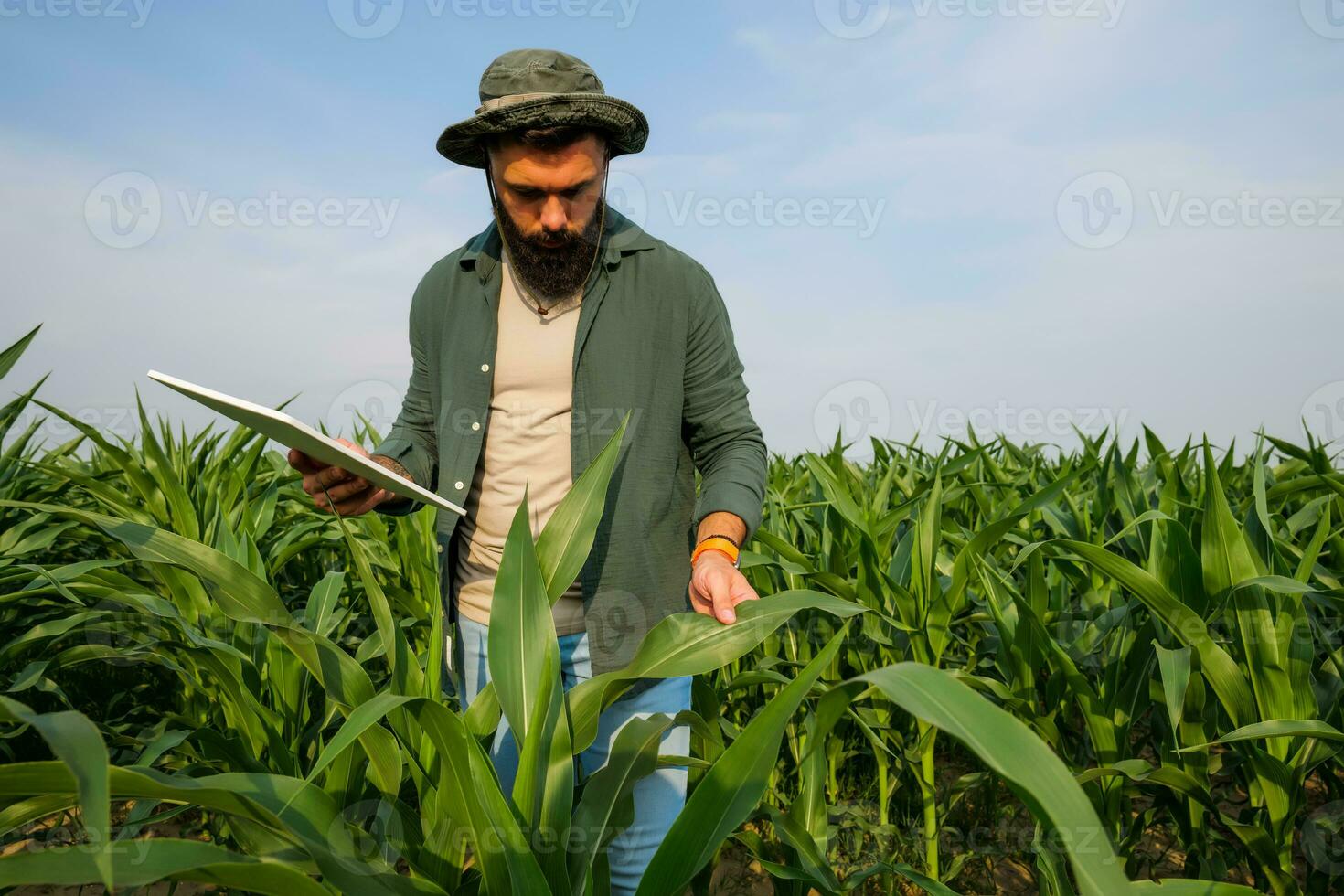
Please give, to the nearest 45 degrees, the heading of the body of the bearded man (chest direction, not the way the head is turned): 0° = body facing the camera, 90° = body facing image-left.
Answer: approximately 0°
